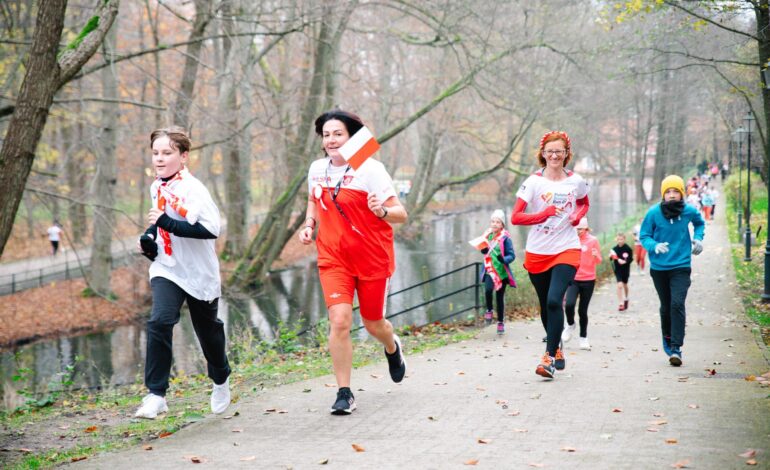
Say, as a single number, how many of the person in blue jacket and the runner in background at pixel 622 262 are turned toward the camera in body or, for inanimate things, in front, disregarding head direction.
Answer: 2

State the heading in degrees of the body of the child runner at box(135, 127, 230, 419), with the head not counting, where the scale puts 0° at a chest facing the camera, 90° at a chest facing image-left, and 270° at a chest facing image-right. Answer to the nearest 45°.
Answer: approximately 45°

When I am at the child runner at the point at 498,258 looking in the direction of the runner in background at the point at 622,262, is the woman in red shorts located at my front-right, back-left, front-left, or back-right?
back-right

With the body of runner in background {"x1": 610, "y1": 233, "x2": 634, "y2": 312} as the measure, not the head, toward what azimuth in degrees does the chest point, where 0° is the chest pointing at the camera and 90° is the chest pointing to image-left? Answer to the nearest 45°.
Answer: approximately 0°

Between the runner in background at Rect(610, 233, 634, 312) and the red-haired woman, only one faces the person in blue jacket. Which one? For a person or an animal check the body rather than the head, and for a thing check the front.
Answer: the runner in background

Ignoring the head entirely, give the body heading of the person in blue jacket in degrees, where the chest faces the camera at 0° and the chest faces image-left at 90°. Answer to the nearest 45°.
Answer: approximately 0°

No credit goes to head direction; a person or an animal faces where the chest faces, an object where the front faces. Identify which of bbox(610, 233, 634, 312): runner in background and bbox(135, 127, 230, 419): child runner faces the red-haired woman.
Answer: the runner in background
